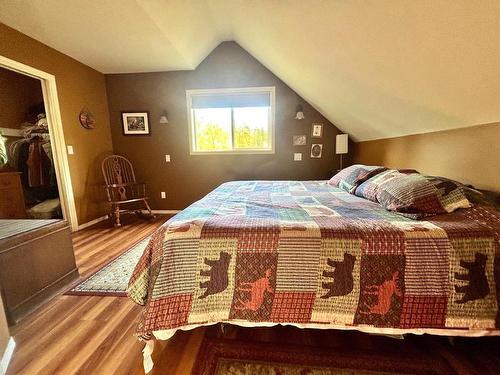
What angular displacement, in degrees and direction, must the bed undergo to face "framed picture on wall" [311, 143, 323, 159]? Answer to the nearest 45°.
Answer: approximately 90° to its right

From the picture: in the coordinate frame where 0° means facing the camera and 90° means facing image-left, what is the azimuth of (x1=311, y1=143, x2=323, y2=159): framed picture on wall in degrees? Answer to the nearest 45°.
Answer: approximately 0°

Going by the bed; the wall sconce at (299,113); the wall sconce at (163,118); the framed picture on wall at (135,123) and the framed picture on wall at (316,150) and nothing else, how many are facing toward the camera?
4

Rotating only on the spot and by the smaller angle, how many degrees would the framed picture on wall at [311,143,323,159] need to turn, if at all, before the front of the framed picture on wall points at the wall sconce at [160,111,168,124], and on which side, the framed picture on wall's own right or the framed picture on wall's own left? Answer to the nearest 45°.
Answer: approximately 90° to the framed picture on wall's own right

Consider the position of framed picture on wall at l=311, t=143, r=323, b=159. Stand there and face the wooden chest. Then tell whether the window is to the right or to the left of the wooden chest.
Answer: right

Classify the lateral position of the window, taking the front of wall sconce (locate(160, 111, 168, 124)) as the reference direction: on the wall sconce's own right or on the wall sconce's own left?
on the wall sconce's own left

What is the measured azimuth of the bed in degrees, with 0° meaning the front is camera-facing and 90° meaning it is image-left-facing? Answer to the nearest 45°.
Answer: approximately 90°

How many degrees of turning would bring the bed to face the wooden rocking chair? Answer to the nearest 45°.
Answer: approximately 45° to its right

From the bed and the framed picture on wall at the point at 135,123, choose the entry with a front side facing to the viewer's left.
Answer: the bed

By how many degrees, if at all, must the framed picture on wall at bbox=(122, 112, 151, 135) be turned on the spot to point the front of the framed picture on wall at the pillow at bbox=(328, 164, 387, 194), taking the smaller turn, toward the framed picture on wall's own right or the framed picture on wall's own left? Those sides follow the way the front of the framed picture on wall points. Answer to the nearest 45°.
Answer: approximately 45° to the framed picture on wall's own left

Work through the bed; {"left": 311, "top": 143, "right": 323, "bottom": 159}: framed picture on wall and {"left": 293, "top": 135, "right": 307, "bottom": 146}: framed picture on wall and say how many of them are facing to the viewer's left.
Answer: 1

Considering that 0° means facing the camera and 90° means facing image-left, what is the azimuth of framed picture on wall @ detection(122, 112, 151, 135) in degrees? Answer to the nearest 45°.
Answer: approximately 0°
